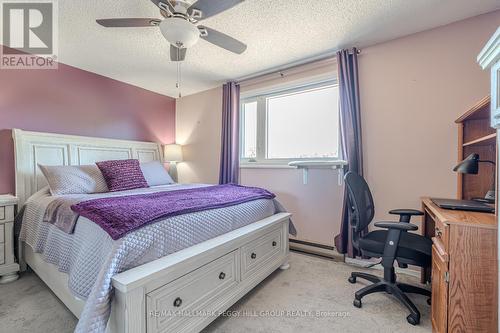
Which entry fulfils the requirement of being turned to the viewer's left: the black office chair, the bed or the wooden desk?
the wooden desk

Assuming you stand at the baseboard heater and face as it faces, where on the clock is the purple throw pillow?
The purple throw pillow is roughly at 1 o'clock from the baseboard heater.

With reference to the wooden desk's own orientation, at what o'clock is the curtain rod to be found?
The curtain rod is roughly at 1 o'clock from the wooden desk.

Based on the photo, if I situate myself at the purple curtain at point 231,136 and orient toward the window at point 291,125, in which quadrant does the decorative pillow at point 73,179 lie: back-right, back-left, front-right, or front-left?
back-right

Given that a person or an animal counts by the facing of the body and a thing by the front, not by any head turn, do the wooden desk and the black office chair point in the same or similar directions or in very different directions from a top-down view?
very different directions

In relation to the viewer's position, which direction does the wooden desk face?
facing to the left of the viewer

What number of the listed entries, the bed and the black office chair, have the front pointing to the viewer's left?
0

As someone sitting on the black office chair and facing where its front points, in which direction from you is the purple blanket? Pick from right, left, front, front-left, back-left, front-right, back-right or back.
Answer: back-right

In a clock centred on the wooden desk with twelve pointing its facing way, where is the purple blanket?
The purple blanket is roughly at 11 o'clock from the wooden desk.

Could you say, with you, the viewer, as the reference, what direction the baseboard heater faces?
facing the viewer and to the left of the viewer

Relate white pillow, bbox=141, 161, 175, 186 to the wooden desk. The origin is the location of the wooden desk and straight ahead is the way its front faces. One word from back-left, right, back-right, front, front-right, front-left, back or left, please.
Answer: front

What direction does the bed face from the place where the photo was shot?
facing the viewer and to the right of the viewer

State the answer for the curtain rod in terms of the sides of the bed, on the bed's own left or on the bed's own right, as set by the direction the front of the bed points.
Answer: on the bed's own left

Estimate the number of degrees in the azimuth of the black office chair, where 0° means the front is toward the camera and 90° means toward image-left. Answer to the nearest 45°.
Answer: approximately 270°

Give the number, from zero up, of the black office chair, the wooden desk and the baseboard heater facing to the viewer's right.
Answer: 1
